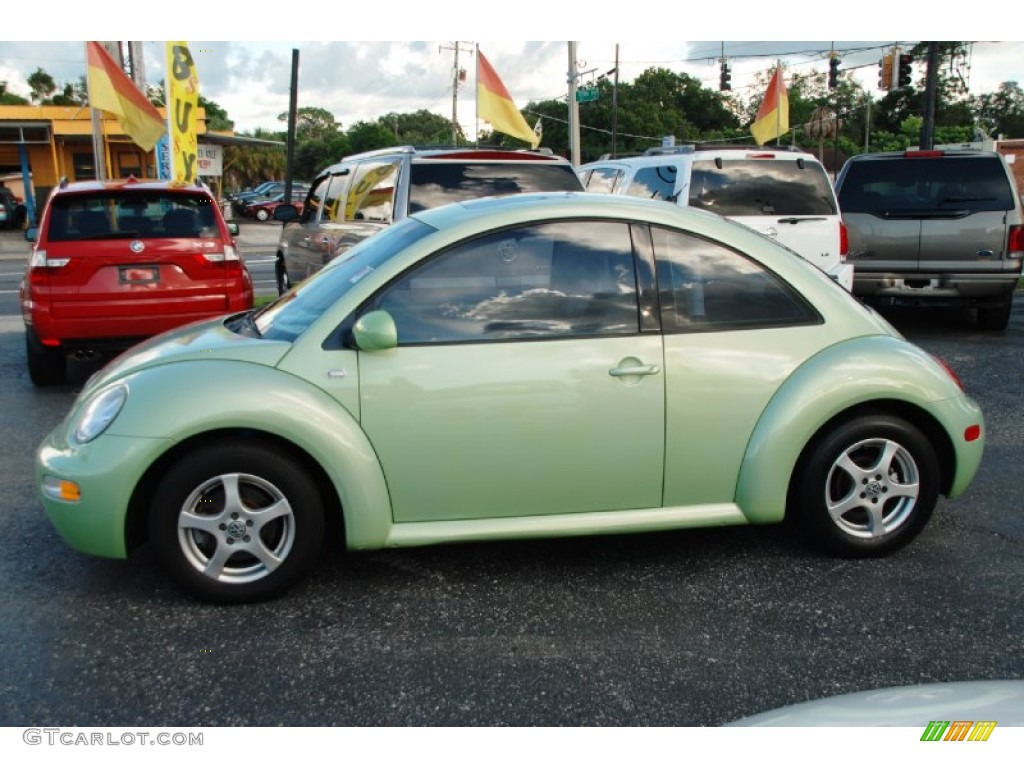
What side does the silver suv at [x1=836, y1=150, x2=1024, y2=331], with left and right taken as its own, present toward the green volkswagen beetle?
back

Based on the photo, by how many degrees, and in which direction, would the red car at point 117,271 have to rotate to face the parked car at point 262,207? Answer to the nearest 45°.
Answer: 0° — it already faces it

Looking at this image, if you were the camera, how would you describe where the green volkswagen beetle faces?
facing to the left of the viewer

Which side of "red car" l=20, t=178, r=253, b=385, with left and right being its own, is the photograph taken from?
back

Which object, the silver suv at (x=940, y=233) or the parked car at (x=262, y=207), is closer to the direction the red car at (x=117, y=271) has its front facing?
the parked car

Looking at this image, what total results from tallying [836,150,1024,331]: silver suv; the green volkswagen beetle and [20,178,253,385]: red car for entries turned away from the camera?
2

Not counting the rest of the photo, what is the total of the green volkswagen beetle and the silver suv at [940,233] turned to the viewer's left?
1

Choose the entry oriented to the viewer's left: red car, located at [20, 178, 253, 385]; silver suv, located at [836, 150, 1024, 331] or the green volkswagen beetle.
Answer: the green volkswagen beetle

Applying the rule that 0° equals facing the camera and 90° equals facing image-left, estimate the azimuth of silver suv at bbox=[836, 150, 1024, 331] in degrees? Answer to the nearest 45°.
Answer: approximately 180°

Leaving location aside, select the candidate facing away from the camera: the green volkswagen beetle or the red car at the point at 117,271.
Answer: the red car

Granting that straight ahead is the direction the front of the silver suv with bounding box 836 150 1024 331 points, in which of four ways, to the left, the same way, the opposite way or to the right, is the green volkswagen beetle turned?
to the left

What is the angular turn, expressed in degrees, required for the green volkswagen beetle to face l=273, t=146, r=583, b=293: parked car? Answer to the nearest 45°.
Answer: approximately 90° to its right

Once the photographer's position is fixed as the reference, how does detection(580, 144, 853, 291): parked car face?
facing away from the viewer and to the left of the viewer

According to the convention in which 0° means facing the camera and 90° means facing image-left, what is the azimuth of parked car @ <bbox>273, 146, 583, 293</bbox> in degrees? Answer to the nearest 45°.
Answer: approximately 135°
